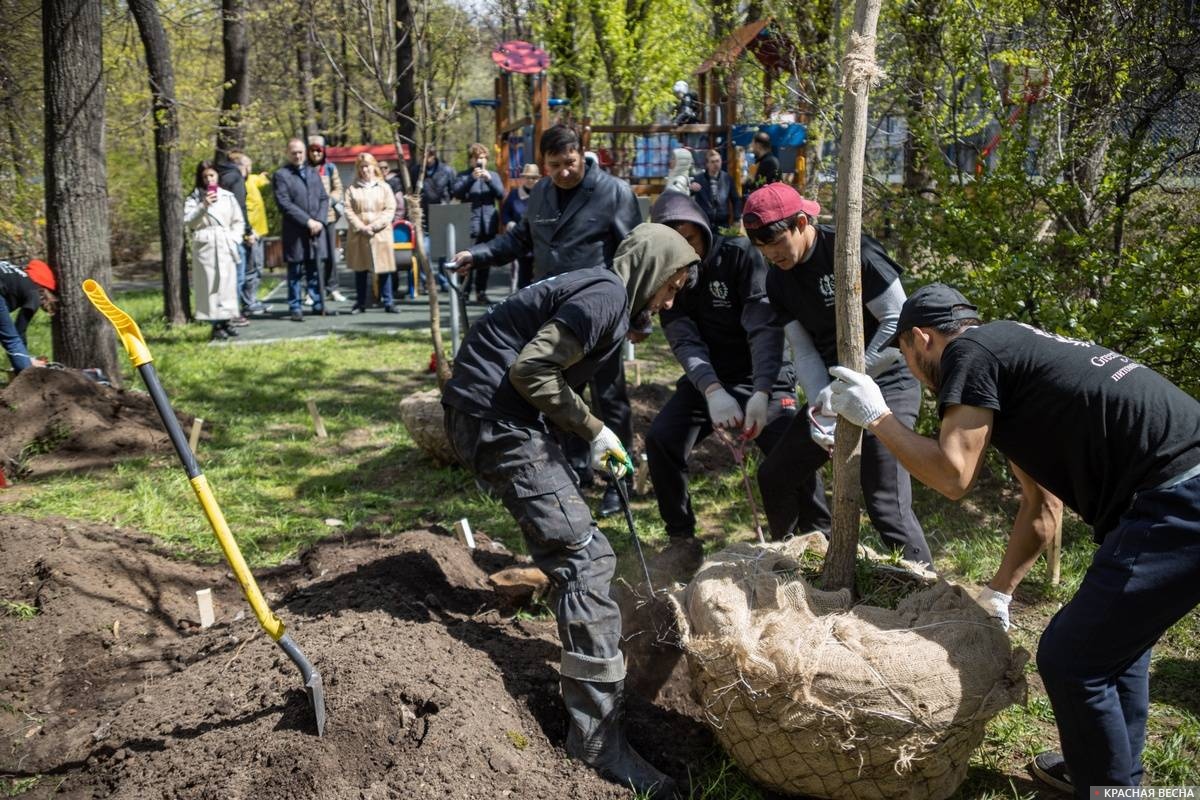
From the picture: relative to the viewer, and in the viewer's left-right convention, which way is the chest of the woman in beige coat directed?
facing the viewer

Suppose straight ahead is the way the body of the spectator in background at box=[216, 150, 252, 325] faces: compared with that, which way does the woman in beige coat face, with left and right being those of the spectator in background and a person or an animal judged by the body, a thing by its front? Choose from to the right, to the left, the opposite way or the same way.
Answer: the same way

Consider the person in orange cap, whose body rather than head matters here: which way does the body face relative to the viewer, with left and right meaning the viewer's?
facing to the right of the viewer

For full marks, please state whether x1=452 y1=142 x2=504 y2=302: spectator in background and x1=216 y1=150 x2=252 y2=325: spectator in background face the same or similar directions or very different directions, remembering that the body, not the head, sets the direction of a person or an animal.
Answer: same or similar directions

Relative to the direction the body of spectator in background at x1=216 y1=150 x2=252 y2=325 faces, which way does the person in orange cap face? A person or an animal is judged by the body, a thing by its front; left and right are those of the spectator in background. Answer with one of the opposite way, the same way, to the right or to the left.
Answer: to the left

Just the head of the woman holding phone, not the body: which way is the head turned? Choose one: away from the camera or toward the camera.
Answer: toward the camera

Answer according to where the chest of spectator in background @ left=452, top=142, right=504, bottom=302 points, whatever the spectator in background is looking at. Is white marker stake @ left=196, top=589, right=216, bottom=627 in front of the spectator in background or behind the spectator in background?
in front

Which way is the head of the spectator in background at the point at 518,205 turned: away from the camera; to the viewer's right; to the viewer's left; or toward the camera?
toward the camera

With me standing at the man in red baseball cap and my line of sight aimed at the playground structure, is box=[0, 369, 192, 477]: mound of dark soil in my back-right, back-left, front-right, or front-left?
front-left

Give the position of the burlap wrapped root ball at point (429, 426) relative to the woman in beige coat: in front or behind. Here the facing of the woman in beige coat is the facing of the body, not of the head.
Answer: in front
